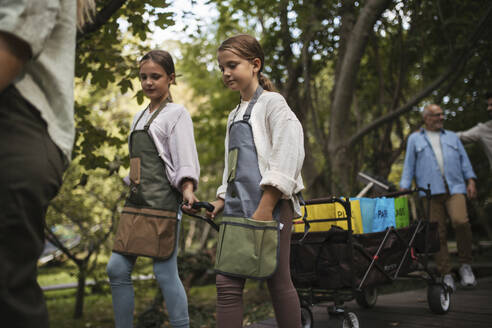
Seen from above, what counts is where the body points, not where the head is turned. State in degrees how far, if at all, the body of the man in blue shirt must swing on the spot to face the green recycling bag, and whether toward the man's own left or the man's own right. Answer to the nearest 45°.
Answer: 0° — they already face it

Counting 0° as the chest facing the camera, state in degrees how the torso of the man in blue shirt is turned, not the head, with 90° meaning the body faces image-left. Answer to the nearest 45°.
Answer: approximately 0°

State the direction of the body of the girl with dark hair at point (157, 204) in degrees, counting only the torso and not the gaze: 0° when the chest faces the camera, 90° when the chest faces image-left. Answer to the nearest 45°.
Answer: approximately 45°

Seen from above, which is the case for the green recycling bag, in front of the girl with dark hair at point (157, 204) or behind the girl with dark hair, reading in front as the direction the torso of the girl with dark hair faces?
behind

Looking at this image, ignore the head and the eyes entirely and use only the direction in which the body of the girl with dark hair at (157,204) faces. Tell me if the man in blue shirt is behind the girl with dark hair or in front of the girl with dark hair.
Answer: behind
